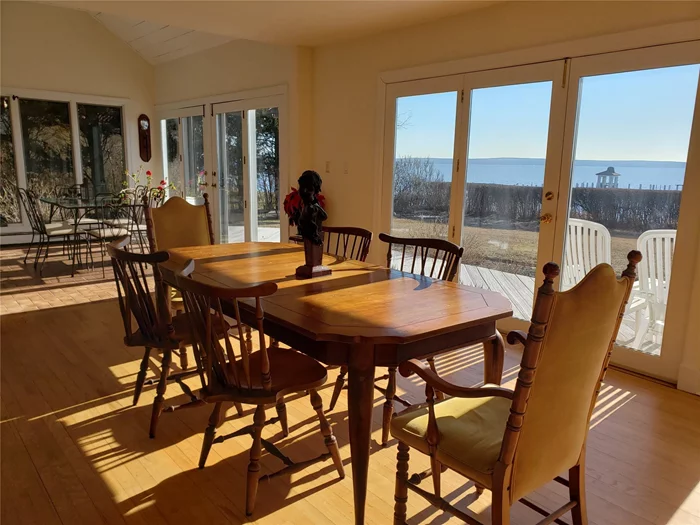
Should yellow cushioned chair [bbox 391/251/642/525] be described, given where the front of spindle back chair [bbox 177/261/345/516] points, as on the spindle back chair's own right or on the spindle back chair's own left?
on the spindle back chair's own right

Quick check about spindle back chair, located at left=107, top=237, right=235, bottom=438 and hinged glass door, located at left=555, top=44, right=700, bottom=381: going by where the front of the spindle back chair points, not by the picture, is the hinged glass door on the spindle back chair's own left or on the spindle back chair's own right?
on the spindle back chair's own right

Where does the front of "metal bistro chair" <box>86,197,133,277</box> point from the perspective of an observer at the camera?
facing away from the viewer and to the left of the viewer

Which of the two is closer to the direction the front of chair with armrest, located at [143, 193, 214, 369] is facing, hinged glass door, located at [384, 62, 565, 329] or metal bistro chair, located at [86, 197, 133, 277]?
the hinged glass door

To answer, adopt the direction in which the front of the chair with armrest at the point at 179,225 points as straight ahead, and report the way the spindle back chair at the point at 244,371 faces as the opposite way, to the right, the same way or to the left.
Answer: to the left

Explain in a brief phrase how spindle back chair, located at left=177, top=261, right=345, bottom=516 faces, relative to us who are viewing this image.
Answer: facing away from the viewer and to the right of the viewer

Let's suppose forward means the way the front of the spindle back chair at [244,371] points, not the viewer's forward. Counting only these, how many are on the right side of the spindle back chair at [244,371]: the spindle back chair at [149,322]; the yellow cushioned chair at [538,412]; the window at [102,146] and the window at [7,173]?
1

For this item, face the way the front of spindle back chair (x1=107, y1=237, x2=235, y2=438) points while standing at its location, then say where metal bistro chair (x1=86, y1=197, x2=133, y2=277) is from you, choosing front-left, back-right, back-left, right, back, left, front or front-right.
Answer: front-left

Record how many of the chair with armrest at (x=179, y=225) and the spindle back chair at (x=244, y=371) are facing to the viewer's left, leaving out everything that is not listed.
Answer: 0

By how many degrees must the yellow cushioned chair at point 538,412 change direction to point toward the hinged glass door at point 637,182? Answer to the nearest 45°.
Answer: approximately 45° to its right
